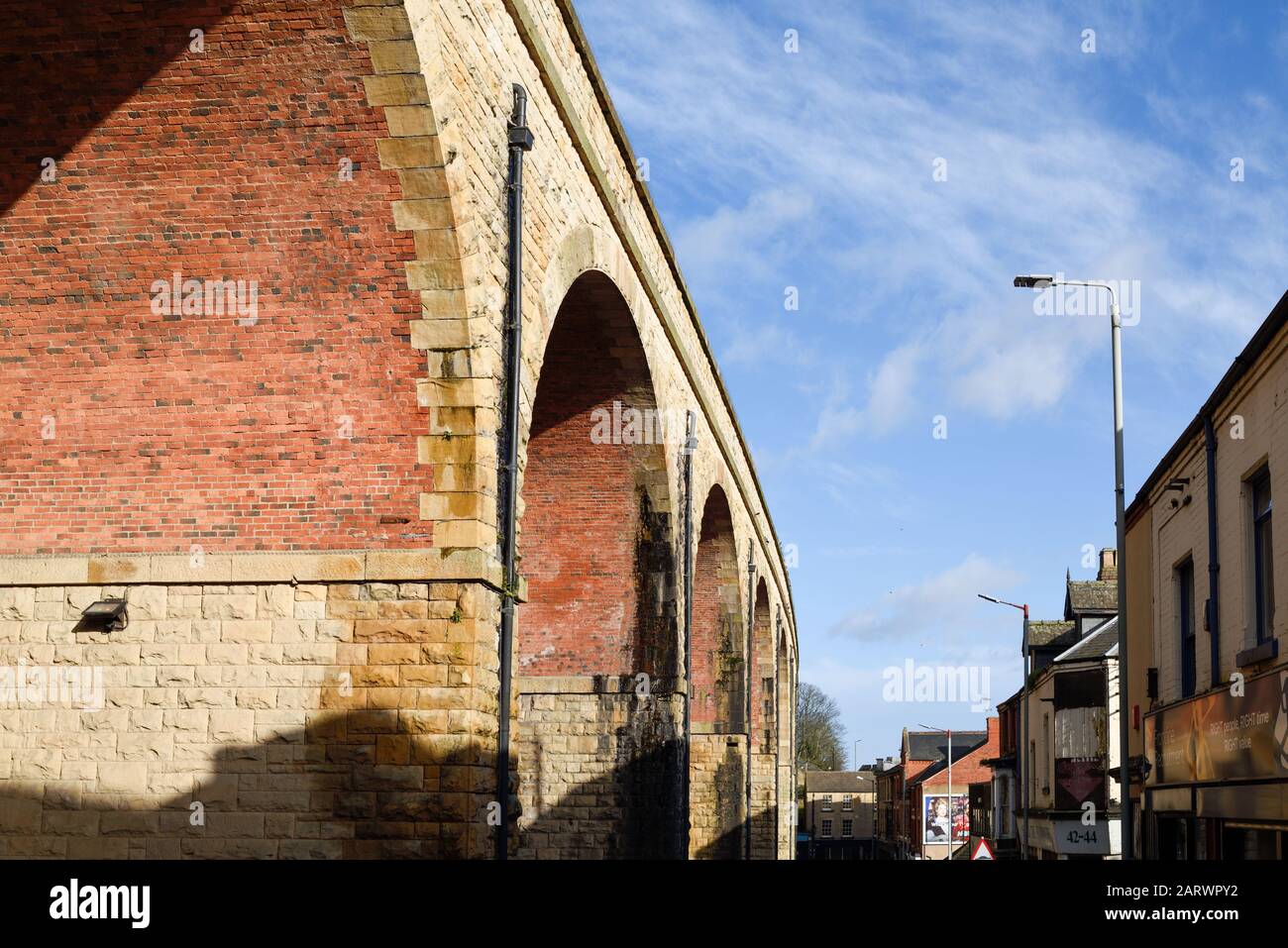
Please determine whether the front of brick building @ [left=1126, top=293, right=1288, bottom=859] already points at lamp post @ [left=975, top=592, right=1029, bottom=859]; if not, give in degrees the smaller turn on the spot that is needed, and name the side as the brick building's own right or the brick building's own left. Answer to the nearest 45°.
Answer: approximately 135° to the brick building's own right

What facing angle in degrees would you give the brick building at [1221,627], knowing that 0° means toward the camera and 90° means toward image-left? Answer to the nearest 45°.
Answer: approximately 45°
